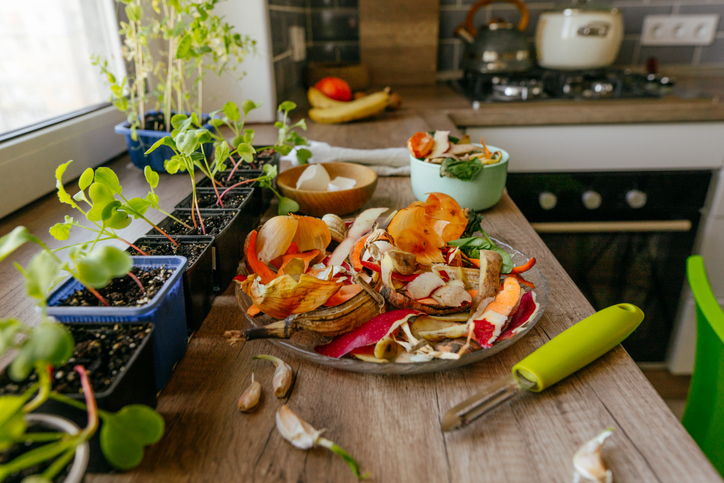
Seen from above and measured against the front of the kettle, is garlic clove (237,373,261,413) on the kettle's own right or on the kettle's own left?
on the kettle's own left

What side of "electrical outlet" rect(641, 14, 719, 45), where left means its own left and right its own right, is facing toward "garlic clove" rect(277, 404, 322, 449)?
front

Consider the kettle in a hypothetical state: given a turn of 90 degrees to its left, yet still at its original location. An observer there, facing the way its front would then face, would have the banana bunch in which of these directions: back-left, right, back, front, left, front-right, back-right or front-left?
front-right

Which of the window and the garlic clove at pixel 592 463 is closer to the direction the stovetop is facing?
the garlic clove

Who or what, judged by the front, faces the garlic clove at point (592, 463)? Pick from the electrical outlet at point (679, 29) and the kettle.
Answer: the electrical outlet

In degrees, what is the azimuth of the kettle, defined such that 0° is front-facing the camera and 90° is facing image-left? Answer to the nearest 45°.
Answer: approximately 90°

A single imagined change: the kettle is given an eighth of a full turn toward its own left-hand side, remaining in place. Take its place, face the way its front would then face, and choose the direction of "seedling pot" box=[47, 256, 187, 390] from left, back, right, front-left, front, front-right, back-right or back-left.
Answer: front-left

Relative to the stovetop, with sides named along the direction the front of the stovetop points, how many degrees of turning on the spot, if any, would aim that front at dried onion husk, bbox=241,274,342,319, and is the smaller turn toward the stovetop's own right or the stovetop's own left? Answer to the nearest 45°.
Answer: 0° — it already faces it

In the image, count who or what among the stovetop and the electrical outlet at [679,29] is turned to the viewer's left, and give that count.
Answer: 0

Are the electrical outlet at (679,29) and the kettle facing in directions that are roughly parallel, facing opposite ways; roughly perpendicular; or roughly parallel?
roughly perpendicular

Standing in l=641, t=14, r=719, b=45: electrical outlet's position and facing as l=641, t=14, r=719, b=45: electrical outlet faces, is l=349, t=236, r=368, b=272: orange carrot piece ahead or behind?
ahead

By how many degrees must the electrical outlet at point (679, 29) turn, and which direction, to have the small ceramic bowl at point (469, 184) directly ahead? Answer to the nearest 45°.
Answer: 0° — it already faces it

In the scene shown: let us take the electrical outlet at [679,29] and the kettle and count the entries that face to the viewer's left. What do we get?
1
